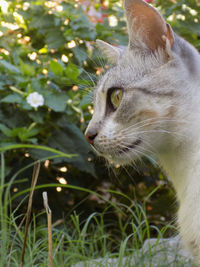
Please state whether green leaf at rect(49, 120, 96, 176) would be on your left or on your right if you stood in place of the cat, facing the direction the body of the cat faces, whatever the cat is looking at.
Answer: on your right

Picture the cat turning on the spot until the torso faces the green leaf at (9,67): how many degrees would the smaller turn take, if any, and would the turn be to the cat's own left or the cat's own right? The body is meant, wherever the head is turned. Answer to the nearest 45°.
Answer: approximately 45° to the cat's own right

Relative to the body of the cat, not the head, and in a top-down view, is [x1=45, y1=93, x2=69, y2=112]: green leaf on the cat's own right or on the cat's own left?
on the cat's own right

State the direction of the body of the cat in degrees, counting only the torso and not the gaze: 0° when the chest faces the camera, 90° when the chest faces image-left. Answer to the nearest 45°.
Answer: approximately 90°

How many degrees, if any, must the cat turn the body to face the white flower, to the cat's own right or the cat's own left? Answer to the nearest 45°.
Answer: approximately 45° to the cat's own right
